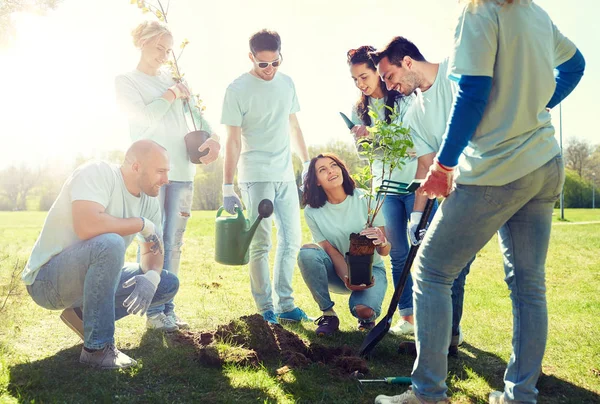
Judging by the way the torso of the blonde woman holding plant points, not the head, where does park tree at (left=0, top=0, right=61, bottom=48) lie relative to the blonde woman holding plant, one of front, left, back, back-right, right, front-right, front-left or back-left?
back

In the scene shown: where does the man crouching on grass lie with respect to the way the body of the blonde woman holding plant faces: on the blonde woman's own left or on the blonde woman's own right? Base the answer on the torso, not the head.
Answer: on the blonde woman's own right

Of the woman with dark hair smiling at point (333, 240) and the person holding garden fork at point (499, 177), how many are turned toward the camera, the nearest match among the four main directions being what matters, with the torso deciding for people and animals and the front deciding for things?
1

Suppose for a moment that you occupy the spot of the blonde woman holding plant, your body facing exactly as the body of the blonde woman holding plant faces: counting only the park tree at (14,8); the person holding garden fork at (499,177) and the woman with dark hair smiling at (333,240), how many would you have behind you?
1

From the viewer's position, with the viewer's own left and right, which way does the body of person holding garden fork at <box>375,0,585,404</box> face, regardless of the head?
facing away from the viewer and to the left of the viewer

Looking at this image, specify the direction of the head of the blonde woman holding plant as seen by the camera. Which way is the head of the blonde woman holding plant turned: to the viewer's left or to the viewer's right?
to the viewer's right

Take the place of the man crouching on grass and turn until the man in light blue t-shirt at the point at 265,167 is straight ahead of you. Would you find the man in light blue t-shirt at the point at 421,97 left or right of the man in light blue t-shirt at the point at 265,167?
right

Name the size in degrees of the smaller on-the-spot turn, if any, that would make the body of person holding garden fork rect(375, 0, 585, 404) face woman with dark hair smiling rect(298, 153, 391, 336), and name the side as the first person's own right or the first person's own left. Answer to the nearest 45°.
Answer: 0° — they already face them

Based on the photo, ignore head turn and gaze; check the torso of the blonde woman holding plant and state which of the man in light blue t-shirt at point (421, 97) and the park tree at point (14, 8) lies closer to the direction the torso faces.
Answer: the man in light blue t-shirt

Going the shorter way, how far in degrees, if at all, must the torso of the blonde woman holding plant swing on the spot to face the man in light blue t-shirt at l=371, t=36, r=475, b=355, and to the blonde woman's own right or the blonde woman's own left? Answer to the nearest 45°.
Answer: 0° — they already face them

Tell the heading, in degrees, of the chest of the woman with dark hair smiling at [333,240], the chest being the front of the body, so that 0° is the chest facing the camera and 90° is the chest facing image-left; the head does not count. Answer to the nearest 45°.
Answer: approximately 0°

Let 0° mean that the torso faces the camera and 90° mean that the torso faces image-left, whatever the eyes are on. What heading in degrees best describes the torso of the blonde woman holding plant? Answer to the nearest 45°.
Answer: approximately 315°
